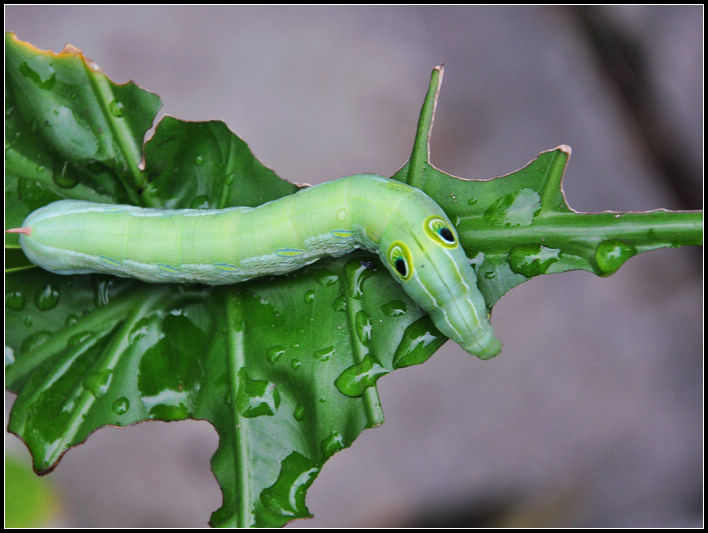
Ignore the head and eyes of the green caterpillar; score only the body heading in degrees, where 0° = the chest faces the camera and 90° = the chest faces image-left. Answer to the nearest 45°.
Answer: approximately 270°
